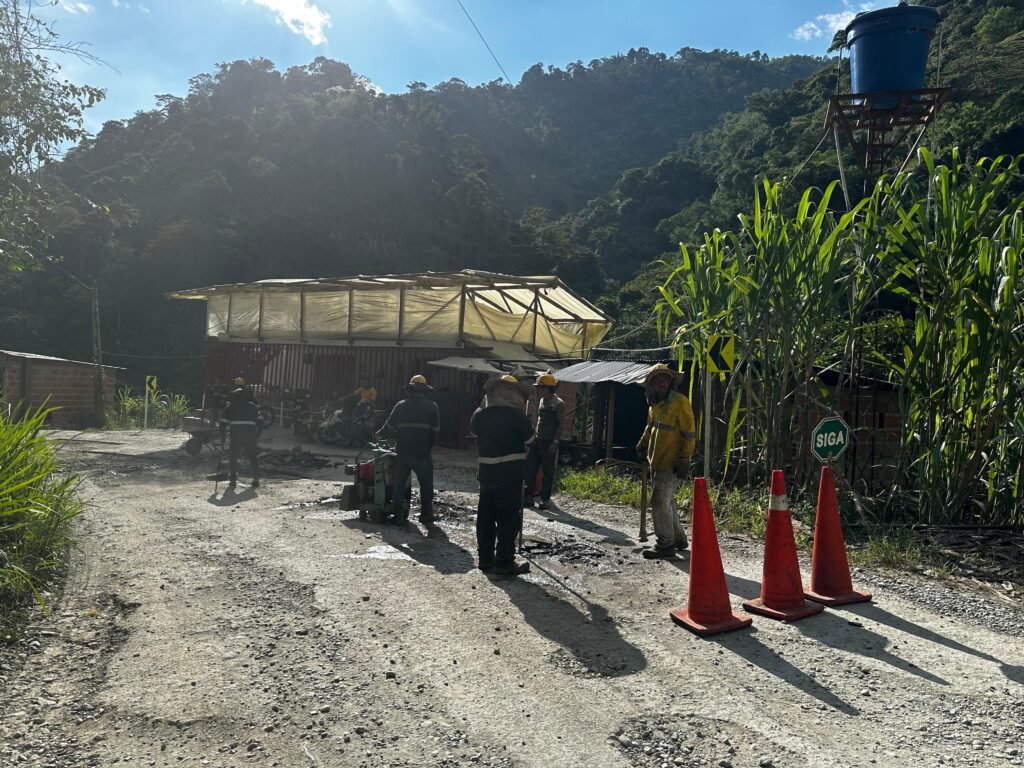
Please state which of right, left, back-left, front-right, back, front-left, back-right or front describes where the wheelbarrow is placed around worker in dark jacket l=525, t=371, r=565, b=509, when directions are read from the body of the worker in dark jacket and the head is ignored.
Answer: right

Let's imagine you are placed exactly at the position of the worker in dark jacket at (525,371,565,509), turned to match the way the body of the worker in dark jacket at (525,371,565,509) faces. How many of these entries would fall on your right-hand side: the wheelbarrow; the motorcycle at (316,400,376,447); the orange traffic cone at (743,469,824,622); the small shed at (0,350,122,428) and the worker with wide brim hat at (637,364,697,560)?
3

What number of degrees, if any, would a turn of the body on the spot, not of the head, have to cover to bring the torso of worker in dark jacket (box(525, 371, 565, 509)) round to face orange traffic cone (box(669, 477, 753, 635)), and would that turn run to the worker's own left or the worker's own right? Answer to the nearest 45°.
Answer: approximately 45° to the worker's own left

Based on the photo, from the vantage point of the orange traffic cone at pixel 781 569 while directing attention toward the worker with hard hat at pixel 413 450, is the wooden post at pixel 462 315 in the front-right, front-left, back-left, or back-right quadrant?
front-right

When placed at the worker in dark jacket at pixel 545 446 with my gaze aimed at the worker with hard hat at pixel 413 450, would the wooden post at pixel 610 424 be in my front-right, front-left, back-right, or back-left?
back-right

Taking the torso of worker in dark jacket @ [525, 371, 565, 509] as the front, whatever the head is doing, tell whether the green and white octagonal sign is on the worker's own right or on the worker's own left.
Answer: on the worker's own left

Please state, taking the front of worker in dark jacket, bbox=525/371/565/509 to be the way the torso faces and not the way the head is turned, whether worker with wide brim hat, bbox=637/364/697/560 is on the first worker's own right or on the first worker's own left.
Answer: on the first worker's own left

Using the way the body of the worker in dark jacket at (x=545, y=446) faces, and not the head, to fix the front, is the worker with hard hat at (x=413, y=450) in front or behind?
in front

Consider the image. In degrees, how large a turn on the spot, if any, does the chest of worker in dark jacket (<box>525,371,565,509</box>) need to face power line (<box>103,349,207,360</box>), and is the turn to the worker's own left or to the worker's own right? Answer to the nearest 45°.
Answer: approximately 90° to the worker's own right

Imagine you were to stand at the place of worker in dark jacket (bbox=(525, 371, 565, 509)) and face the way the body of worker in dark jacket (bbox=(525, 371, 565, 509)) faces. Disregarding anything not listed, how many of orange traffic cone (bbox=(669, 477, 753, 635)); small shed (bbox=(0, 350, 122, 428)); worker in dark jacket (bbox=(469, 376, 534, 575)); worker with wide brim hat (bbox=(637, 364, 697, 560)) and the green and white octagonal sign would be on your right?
1

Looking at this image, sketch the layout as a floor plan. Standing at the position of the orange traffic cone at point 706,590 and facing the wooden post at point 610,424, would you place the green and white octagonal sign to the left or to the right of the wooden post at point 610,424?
right

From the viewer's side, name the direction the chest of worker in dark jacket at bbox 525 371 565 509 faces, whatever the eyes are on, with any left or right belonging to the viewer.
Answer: facing the viewer and to the left of the viewer

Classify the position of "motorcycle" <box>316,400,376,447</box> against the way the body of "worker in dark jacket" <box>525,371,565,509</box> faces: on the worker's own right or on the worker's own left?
on the worker's own right

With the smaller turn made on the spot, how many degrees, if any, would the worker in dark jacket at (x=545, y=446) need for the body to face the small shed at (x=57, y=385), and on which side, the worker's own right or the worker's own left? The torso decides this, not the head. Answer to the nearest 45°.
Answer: approximately 90° to the worker's own right

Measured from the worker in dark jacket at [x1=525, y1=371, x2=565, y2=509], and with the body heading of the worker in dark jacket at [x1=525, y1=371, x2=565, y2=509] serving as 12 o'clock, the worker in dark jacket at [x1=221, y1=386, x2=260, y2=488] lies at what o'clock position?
the worker in dark jacket at [x1=221, y1=386, x2=260, y2=488] is roughly at 2 o'clock from the worker in dark jacket at [x1=525, y1=371, x2=565, y2=509].

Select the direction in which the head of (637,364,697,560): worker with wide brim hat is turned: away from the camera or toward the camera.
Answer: toward the camera
